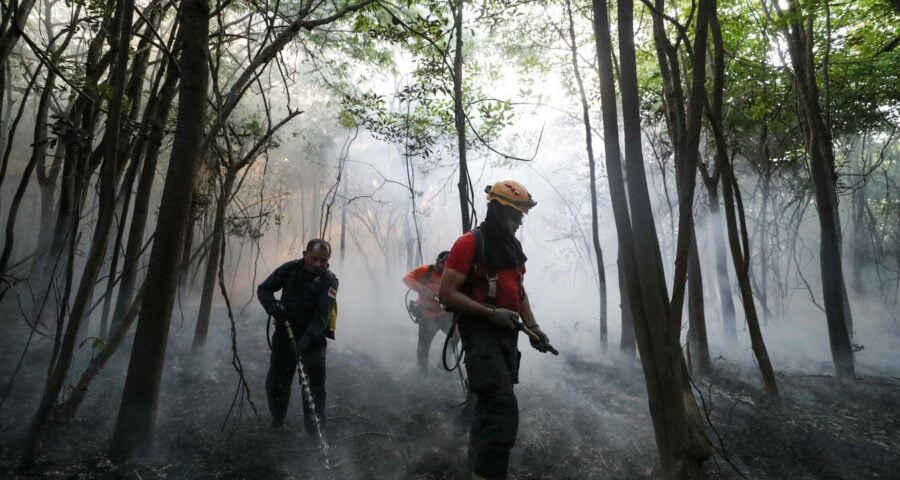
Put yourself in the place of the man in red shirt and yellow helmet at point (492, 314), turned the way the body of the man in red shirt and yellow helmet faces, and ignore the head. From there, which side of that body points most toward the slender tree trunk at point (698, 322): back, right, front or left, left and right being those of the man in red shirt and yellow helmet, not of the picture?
left

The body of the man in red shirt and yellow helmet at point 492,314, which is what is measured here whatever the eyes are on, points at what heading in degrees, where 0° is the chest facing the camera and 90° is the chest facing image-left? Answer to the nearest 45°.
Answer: approximately 315°

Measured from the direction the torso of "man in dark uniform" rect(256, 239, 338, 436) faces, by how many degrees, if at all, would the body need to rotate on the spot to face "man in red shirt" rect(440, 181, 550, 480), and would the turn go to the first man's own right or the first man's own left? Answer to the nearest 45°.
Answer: approximately 45° to the first man's own left

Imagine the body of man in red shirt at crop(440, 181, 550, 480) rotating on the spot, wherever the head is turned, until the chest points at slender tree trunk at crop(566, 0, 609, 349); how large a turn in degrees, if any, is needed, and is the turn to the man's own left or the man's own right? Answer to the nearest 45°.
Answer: approximately 135° to the man's own left

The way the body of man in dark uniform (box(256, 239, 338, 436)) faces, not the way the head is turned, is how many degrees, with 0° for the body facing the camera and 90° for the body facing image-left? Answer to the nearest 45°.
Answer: approximately 0°

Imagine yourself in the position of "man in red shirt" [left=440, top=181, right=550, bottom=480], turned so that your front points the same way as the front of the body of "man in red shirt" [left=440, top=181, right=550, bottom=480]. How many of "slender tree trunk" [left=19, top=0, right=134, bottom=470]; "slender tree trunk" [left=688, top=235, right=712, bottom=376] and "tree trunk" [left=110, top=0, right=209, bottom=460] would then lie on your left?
1

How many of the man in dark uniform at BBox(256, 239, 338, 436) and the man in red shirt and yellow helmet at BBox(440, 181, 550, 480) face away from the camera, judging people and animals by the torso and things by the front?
0

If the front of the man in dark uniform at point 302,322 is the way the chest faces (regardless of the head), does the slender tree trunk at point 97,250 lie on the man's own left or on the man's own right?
on the man's own right

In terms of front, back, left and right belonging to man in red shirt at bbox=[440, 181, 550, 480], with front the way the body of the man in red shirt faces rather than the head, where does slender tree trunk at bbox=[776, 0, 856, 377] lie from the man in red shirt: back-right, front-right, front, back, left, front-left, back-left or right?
left

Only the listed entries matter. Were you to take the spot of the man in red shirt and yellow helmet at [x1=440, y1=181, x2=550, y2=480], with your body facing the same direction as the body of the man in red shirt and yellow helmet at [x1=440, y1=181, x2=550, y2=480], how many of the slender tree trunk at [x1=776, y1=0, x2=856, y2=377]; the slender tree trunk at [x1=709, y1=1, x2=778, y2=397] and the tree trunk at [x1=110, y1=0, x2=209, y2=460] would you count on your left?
2

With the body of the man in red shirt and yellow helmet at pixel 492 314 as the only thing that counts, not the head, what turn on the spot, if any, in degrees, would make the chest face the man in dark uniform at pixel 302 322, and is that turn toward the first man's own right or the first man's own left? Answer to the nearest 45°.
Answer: approximately 180°

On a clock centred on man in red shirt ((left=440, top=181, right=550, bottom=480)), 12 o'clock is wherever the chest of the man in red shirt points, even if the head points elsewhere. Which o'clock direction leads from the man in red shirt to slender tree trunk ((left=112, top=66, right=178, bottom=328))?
The slender tree trunk is roughly at 5 o'clock from the man in red shirt.
